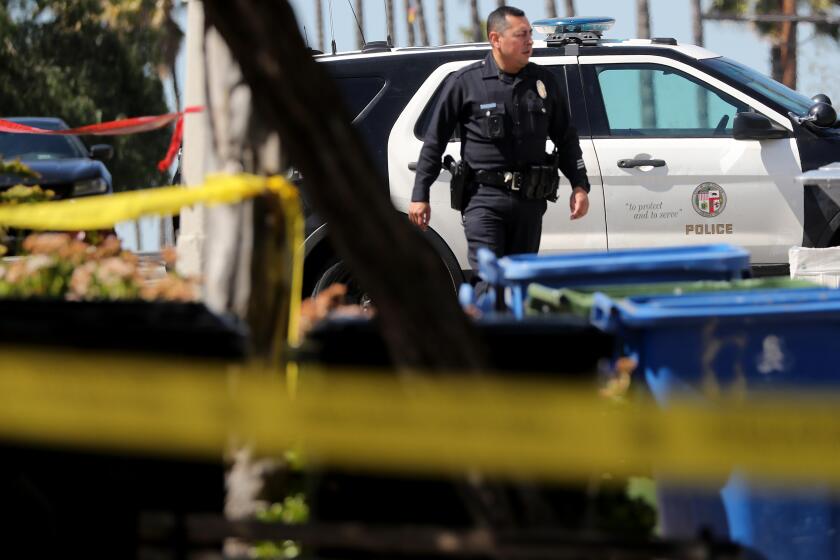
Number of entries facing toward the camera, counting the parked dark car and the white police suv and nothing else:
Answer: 1

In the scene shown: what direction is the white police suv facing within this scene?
to the viewer's right

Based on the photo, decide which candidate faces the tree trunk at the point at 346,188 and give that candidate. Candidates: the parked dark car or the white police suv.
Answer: the parked dark car

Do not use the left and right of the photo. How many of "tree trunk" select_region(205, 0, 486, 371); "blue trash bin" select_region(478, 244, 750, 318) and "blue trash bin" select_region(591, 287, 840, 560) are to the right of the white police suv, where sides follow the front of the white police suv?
3

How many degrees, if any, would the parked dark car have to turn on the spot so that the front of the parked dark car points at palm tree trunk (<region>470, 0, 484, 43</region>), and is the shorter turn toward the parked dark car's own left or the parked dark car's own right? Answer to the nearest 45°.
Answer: approximately 135° to the parked dark car's own left

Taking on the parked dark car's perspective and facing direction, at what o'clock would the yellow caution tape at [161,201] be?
The yellow caution tape is roughly at 12 o'clock from the parked dark car.

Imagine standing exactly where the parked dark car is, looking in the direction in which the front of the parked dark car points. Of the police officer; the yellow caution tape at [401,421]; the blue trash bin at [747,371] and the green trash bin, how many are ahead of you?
4

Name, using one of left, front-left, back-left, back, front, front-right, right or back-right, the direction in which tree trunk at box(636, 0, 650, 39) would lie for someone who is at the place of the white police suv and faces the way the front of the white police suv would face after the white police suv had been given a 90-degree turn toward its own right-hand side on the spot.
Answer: back

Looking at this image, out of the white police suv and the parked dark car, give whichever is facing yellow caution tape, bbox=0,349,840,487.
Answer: the parked dark car

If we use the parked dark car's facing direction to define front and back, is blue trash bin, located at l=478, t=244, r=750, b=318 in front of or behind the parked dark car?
in front

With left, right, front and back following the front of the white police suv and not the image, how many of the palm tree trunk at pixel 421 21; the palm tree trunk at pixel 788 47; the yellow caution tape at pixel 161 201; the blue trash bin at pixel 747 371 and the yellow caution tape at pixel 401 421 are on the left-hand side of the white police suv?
2

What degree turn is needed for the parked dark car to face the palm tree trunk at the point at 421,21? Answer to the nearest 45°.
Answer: approximately 135° to its left

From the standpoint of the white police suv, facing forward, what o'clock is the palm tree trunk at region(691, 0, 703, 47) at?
The palm tree trunk is roughly at 9 o'clock from the white police suv.

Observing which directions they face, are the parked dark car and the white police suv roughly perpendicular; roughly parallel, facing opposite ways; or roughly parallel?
roughly perpendicular

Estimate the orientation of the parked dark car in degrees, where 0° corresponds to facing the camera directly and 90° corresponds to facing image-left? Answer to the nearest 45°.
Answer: approximately 0°

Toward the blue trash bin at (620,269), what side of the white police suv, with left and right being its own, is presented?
right
